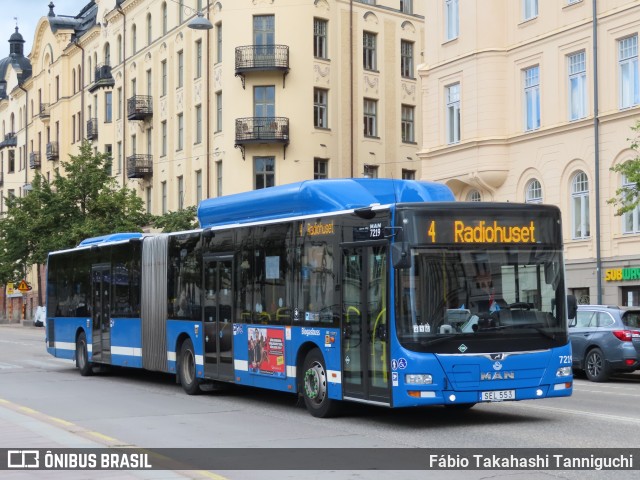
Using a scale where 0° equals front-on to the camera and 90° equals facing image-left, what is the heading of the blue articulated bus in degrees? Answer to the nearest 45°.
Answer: approximately 315°

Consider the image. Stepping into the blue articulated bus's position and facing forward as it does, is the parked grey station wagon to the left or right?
on its left

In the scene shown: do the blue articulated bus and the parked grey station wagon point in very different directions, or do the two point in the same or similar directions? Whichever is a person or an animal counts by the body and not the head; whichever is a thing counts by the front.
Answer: very different directions

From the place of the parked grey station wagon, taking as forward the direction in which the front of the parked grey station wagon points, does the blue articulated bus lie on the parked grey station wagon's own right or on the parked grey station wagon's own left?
on the parked grey station wagon's own left
